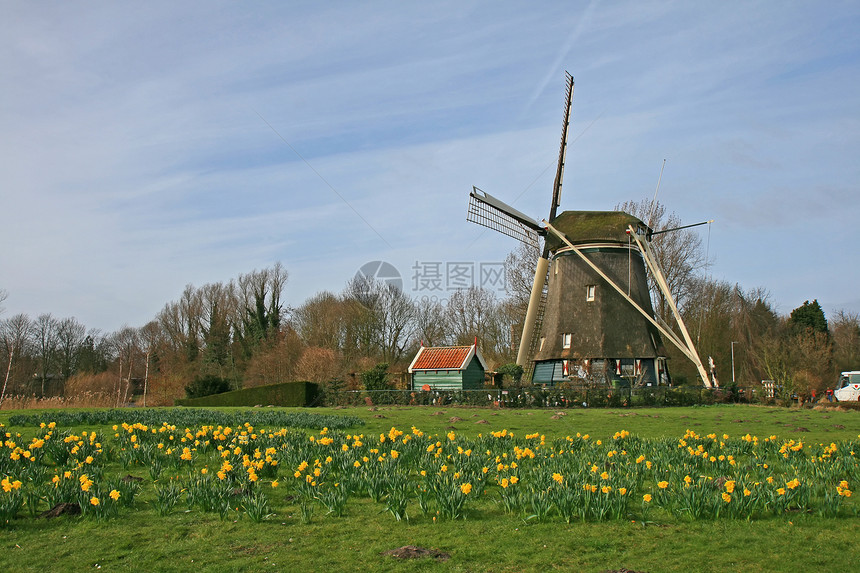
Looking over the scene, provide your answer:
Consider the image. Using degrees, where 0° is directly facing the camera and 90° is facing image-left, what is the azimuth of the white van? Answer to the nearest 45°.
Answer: approximately 90°

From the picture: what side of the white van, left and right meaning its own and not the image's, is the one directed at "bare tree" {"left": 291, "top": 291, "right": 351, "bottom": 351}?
front

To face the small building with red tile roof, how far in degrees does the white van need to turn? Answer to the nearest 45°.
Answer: approximately 45° to its left

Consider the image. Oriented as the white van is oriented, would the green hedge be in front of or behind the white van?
in front

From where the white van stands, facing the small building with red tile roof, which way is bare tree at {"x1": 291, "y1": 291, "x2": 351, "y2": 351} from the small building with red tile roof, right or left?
right
